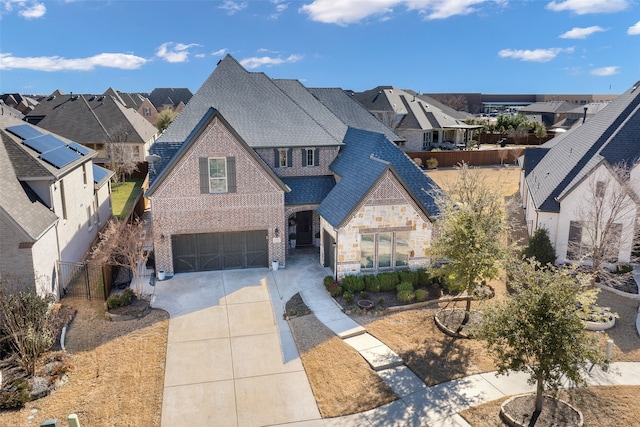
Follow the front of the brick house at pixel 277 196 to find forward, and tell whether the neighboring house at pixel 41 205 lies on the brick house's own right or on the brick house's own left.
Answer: on the brick house's own right

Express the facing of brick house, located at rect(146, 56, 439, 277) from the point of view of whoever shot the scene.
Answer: facing the viewer

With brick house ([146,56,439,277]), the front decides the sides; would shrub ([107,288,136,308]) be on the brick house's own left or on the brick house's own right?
on the brick house's own right

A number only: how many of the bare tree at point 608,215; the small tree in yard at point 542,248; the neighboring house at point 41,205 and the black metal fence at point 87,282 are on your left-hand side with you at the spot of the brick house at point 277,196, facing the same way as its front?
2

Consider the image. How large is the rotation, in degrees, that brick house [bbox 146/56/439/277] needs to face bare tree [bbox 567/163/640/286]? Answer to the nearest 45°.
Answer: approximately 90° to its left

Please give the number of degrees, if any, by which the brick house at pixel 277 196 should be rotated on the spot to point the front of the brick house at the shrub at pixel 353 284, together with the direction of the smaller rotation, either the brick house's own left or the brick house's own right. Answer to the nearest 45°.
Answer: approximately 45° to the brick house's own left

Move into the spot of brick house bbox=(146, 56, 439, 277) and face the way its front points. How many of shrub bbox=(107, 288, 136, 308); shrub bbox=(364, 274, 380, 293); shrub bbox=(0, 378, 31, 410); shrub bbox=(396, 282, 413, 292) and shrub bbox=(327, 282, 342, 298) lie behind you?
0

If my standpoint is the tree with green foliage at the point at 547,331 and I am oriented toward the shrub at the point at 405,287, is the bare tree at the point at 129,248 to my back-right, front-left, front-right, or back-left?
front-left

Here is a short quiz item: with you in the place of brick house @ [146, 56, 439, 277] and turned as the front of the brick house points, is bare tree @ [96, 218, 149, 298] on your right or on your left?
on your right

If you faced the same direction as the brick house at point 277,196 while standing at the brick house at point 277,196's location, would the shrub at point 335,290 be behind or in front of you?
in front

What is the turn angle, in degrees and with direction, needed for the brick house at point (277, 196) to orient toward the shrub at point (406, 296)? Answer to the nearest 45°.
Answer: approximately 45° to its left

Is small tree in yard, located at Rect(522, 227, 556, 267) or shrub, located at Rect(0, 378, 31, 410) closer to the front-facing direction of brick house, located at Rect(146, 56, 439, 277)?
the shrub

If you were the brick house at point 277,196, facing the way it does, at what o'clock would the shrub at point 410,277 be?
The shrub is roughly at 10 o'clock from the brick house.

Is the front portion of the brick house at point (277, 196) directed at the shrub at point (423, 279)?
no

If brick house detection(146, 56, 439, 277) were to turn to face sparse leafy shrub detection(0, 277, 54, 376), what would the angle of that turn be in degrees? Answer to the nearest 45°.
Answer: approximately 45° to its right

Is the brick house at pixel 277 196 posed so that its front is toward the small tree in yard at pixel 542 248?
no

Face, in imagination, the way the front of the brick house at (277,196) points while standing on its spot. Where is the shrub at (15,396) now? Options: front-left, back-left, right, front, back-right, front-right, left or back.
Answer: front-right

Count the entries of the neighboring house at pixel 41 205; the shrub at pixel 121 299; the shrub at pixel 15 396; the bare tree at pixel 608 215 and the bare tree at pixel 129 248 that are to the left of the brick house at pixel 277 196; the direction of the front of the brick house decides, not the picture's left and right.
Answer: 1

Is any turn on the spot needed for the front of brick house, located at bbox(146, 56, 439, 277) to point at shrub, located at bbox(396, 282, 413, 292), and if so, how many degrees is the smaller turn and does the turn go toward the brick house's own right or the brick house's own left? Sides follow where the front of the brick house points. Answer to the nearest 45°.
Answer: approximately 45° to the brick house's own left
